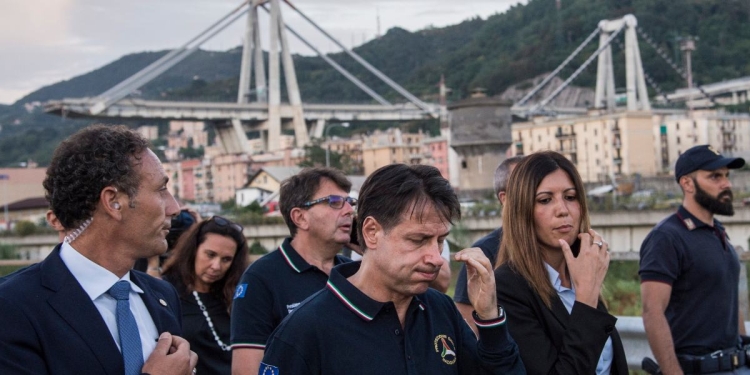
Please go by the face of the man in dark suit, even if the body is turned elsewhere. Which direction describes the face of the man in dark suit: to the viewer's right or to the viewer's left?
to the viewer's right

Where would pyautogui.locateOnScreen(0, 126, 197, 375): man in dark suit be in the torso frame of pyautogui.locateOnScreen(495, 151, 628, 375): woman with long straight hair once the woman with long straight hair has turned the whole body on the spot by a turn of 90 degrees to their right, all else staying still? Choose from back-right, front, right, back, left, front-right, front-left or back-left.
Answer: front

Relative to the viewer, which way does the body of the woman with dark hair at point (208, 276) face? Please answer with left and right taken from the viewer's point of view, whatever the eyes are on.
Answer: facing the viewer and to the right of the viewer

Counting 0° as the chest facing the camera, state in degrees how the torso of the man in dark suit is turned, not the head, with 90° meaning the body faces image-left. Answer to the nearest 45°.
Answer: approximately 315°

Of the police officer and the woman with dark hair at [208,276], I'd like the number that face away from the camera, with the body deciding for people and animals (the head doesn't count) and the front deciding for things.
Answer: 0

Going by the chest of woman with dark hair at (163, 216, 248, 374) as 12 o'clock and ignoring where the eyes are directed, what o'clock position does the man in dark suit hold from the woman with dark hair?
The man in dark suit is roughly at 2 o'clock from the woman with dark hair.

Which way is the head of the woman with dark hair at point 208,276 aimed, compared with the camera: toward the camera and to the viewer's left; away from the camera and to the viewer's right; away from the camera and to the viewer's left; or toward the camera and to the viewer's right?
toward the camera and to the viewer's right

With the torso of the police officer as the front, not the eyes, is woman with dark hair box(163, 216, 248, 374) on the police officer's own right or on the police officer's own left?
on the police officer's own right

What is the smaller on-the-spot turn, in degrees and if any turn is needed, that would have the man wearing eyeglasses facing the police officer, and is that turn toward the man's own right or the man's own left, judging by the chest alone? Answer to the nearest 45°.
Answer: approximately 45° to the man's own left

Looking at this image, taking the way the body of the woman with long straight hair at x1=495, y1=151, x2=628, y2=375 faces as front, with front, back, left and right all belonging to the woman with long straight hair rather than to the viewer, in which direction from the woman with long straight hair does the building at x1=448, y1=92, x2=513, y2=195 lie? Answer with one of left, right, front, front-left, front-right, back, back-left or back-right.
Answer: back-left

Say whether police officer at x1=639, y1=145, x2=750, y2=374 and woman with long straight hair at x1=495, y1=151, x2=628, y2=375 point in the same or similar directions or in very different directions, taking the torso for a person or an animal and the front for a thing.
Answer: same or similar directions
